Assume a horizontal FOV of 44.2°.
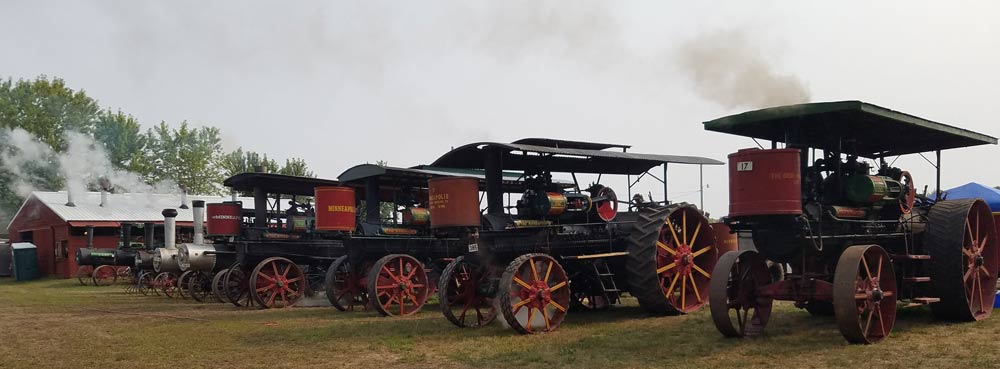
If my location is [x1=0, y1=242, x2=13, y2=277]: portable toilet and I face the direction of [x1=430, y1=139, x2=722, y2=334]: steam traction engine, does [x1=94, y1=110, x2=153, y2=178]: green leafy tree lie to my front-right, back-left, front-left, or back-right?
back-left

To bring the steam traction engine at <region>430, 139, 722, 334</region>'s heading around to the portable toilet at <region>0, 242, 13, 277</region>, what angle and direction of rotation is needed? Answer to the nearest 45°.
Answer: approximately 90° to its right

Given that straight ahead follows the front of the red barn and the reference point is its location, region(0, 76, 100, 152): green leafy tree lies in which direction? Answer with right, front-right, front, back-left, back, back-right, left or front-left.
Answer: back-right

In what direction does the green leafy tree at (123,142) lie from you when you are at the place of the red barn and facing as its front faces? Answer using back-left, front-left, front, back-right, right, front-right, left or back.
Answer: back-right

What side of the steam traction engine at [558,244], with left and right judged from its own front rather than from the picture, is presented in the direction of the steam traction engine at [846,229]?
left

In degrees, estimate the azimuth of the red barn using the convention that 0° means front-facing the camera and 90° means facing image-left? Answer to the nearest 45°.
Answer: approximately 45°

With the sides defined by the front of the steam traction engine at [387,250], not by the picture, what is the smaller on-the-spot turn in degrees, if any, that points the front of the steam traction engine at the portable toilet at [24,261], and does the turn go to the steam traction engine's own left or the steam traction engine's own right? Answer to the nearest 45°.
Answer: approximately 90° to the steam traction engine's own right

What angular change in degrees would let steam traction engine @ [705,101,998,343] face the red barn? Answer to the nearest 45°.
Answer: approximately 90° to its right

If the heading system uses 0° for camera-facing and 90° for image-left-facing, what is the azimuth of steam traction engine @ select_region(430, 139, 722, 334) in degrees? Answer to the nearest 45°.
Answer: approximately 45°
